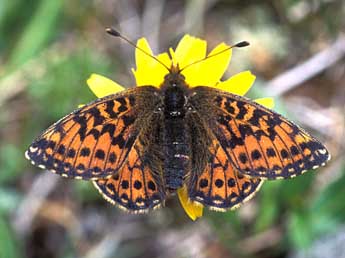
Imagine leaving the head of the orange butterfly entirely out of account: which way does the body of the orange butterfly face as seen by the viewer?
away from the camera

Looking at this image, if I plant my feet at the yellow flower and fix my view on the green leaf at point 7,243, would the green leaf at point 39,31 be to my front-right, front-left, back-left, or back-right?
front-right

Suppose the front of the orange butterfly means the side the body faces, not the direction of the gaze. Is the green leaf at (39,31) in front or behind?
in front
